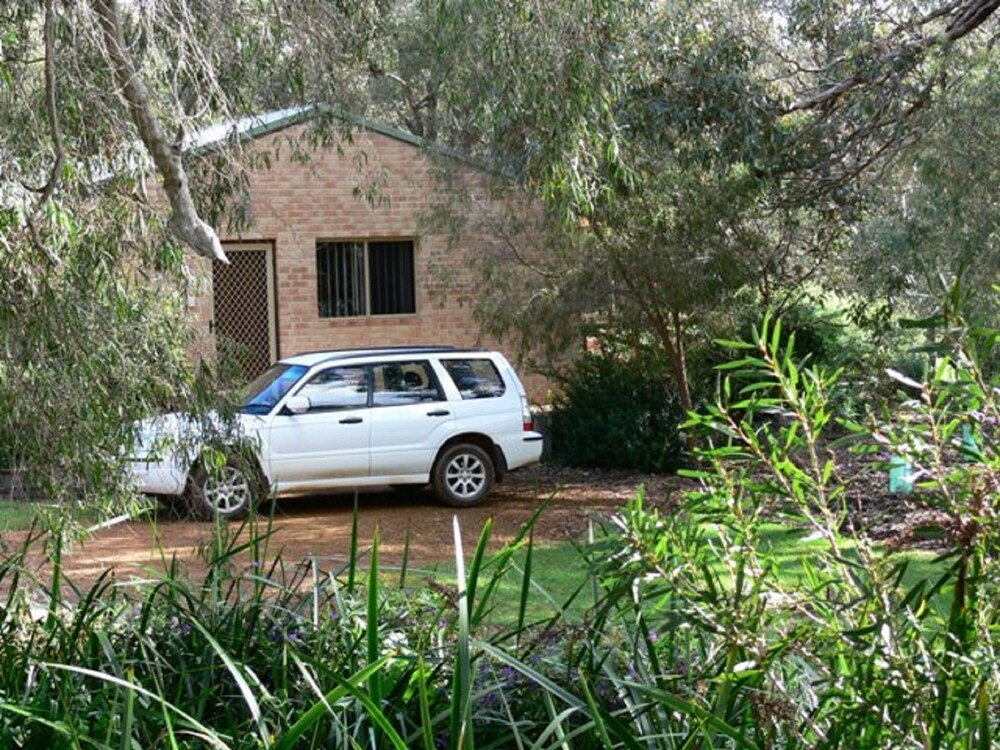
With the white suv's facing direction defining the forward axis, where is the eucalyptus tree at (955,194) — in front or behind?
behind

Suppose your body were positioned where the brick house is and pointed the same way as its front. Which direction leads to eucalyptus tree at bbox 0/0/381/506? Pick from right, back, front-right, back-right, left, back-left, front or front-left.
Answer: front

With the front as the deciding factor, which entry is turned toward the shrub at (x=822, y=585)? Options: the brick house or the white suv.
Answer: the brick house

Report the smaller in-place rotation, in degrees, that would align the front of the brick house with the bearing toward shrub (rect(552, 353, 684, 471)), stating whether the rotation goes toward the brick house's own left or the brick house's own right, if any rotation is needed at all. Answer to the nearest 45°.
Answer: approximately 45° to the brick house's own left

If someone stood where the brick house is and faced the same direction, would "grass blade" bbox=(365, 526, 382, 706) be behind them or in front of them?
in front

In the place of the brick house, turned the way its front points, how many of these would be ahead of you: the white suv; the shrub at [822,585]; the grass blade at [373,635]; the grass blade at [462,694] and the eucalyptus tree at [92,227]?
5

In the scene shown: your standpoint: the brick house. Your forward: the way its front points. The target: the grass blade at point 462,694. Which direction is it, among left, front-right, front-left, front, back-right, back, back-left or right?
front

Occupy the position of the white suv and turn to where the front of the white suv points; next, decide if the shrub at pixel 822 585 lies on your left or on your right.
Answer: on your left

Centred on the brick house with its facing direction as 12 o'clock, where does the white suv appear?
The white suv is roughly at 12 o'clock from the brick house.

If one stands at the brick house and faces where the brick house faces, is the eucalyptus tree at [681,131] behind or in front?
in front

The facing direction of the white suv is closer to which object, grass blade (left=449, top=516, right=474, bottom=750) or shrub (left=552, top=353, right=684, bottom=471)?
the grass blade

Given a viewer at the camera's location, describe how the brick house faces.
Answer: facing the viewer

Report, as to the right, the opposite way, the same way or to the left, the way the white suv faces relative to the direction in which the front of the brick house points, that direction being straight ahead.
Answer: to the right

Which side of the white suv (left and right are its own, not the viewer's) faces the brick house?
right

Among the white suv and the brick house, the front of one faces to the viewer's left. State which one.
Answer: the white suv

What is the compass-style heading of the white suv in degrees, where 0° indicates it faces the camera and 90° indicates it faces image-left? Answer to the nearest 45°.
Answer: approximately 90°

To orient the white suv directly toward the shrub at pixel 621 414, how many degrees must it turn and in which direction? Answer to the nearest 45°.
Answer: approximately 135° to its right
